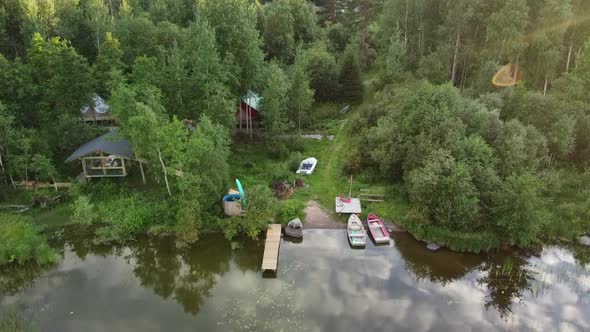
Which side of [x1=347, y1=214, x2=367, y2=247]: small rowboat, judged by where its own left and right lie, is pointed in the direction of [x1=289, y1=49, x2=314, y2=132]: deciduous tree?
front

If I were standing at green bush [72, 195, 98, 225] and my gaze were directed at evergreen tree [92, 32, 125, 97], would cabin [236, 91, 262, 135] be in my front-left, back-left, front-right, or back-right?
front-right

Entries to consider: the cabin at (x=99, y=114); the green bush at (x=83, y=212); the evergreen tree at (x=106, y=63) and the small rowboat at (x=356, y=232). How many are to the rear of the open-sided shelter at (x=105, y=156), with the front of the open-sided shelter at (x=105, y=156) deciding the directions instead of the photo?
2

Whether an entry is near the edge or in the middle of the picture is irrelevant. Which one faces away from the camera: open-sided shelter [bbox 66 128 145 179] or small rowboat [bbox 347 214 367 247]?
the small rowboat

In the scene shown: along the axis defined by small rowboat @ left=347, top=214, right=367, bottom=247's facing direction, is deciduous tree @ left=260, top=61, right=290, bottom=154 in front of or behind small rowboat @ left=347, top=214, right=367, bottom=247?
in front

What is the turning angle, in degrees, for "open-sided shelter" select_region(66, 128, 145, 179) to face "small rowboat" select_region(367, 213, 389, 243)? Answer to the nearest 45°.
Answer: approximately 45° to its left

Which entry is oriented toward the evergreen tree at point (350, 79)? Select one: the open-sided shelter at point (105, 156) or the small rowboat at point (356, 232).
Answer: the small rowboat

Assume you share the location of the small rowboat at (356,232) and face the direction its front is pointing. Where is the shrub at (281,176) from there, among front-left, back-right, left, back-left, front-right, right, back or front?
front-left

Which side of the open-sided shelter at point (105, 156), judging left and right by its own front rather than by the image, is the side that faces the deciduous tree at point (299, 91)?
left

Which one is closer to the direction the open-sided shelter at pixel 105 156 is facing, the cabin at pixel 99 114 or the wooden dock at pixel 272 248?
the wooden dock

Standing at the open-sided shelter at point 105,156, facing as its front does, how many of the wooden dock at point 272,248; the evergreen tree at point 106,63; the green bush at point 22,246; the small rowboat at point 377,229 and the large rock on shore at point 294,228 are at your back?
1

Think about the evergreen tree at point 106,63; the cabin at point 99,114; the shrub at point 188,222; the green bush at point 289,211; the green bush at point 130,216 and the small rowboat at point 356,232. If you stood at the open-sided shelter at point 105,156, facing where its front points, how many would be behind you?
2

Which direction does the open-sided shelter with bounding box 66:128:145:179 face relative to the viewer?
toward the camera

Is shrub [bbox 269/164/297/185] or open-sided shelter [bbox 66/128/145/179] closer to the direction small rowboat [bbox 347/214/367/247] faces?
the shrub

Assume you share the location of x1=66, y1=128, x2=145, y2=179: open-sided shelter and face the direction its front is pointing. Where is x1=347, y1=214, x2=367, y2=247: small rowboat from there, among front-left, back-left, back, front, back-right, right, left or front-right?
front-left

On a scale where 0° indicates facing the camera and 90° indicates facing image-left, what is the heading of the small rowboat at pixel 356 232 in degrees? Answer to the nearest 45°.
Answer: approximately 180°

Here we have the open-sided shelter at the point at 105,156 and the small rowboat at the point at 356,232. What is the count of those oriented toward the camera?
1

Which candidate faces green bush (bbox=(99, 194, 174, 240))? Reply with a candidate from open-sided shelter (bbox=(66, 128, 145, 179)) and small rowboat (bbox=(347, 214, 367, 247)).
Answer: the open-sided shelter

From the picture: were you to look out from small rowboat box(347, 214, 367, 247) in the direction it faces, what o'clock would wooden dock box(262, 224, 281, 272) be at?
The wooden dock is roughly at 8 o'clock from the small rowboat.

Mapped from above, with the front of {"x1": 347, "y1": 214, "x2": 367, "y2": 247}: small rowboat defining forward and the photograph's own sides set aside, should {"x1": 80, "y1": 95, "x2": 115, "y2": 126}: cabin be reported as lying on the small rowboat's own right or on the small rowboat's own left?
on the small rowboat's own left
